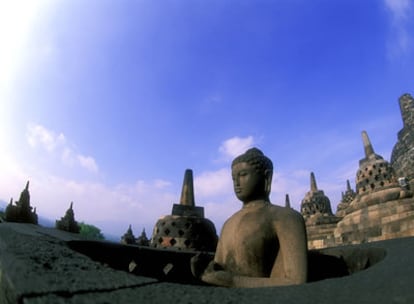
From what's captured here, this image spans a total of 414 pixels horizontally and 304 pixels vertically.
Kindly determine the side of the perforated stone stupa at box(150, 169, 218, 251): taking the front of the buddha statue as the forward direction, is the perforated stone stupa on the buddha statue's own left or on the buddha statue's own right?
on the buddha statue's own right

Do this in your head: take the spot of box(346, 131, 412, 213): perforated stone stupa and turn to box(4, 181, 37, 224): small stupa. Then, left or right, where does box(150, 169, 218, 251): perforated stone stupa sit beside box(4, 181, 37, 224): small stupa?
left

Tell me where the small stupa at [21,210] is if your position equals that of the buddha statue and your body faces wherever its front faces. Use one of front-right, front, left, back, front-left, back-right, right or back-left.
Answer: right

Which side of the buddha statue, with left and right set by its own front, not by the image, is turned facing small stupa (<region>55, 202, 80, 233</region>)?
right

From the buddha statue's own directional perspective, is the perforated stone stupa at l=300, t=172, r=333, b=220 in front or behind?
behind

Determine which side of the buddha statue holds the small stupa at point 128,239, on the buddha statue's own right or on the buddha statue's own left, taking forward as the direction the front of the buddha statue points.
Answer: on the buddha statue's own right

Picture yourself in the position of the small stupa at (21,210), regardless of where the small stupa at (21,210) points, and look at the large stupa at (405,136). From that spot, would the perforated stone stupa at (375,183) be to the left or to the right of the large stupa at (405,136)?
right

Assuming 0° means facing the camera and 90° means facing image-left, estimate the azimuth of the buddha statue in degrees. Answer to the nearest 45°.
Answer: approximately 45°
